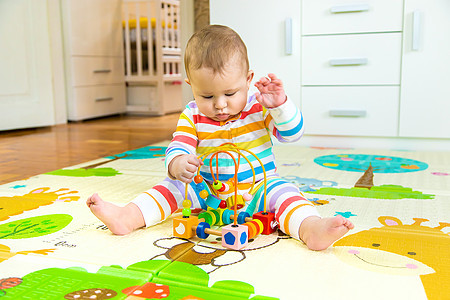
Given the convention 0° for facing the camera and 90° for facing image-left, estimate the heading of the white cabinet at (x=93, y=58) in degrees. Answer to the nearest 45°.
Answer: approximately 0°

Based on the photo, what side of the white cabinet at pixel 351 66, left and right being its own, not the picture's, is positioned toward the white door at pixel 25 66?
right

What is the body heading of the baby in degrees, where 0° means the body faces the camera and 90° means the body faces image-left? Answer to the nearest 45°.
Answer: approximately 0°

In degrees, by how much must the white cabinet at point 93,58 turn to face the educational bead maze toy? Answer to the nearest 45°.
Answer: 0° — it already faces it

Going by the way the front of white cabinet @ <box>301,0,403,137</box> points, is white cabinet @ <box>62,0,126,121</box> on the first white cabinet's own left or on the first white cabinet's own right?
on the first white cabinet's own right

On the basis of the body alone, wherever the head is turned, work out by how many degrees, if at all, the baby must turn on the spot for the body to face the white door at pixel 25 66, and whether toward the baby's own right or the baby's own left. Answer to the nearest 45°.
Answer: approximately 135° to the baby's own right

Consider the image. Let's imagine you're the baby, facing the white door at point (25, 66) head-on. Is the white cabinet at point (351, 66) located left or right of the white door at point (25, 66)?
right

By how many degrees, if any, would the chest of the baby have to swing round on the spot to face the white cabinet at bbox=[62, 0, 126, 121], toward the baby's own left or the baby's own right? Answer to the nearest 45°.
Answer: approximately 180°

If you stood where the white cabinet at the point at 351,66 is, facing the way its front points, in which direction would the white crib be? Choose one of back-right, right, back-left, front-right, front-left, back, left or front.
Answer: back-right

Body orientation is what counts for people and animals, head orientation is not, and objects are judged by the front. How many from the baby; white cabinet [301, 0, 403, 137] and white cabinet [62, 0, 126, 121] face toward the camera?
3
